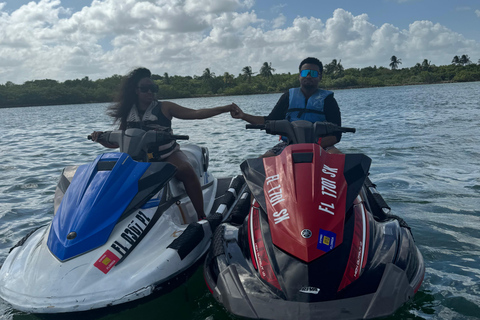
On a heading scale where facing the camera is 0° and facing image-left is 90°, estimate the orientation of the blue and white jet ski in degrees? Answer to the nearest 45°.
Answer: approximately 45°

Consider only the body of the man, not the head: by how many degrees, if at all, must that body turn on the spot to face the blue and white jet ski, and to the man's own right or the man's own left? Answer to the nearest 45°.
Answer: approximately 45° to the man's own right

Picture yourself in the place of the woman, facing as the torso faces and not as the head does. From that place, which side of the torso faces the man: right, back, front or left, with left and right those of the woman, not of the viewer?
left

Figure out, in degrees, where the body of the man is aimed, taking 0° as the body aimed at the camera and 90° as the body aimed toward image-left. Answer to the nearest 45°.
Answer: approximately 0°
